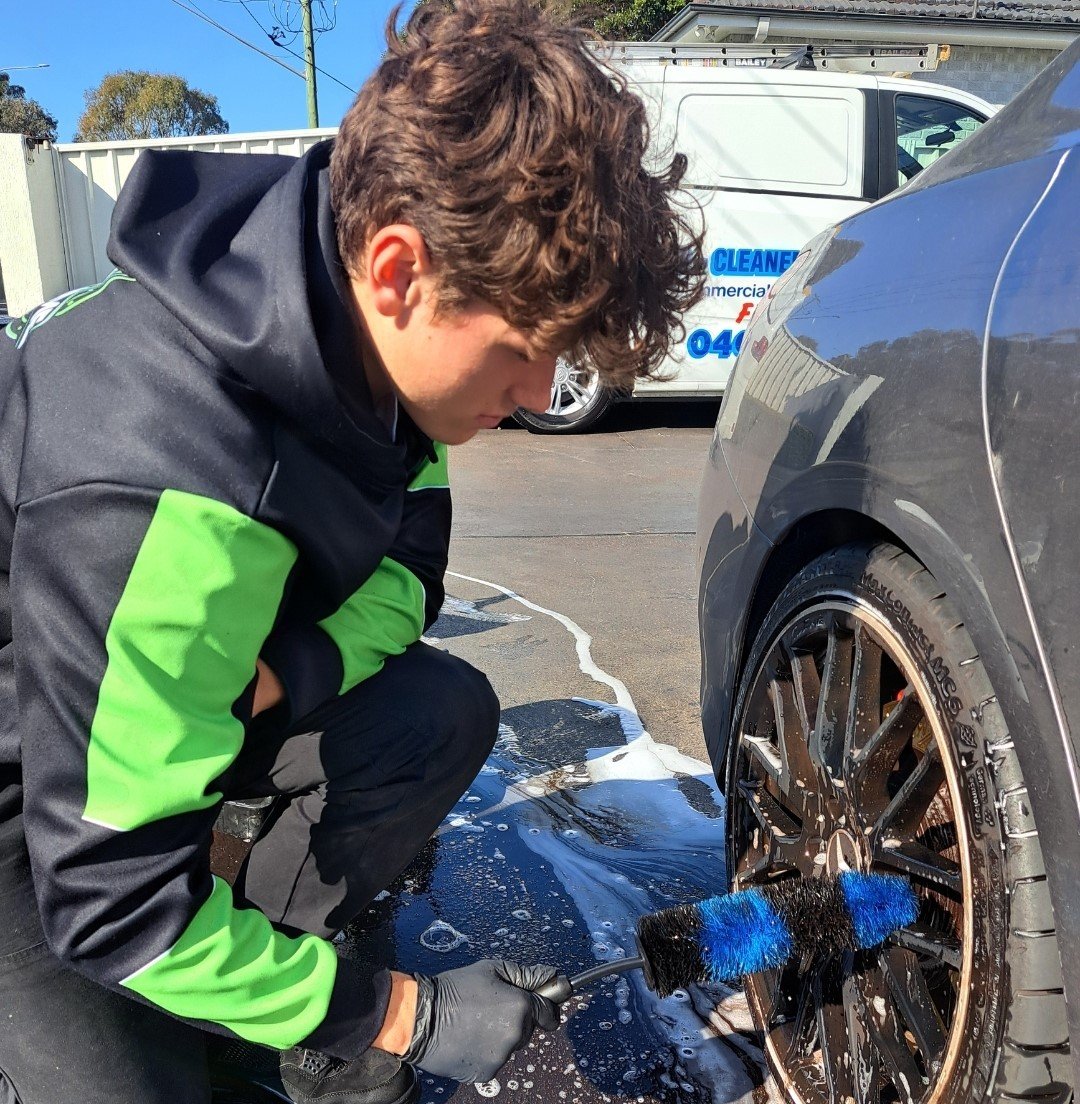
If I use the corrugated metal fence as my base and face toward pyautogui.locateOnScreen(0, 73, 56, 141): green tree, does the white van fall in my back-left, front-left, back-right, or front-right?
back-right

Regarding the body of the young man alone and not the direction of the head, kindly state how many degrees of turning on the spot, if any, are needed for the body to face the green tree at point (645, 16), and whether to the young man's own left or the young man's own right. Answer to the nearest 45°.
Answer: approximately 90° to the young man's own left

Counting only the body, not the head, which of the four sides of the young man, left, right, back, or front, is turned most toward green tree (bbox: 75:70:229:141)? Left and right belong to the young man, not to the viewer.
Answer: left

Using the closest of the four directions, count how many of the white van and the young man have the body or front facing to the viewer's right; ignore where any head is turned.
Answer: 2

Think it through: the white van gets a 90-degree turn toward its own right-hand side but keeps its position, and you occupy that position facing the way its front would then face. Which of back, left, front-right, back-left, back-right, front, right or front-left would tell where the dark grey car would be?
front

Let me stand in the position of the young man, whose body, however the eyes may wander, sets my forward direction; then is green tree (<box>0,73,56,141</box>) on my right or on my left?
on my left

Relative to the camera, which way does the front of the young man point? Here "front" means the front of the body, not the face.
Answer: to the viewer's right

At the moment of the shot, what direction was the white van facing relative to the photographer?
facing to the right of the viewer

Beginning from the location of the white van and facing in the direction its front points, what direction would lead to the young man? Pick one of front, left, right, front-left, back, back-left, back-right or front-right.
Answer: right

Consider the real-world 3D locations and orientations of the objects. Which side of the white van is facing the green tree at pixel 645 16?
left
